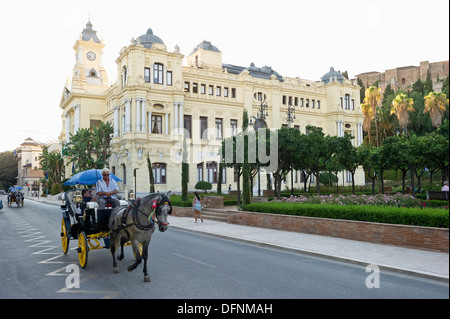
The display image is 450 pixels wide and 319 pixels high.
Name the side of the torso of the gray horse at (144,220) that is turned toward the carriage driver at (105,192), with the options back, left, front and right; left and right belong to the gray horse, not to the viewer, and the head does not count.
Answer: back

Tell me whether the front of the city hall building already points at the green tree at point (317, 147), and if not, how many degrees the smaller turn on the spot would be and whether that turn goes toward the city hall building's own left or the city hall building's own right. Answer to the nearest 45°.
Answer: approximately 90° to the city hall building's own left

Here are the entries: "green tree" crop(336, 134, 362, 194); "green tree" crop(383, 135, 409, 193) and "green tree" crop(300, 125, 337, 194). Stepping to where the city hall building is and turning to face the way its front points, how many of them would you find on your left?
3

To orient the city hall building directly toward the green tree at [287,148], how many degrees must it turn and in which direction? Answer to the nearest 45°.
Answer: approximately 90° to its left

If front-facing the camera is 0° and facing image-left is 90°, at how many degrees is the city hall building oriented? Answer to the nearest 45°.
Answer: approximately 45°

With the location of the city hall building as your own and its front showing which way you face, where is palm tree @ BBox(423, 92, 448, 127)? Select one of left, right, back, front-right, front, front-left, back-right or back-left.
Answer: back-left

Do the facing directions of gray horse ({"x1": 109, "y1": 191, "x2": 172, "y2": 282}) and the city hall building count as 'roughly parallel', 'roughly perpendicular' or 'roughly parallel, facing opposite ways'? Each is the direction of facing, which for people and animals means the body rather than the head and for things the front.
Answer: roughly perpendicular
